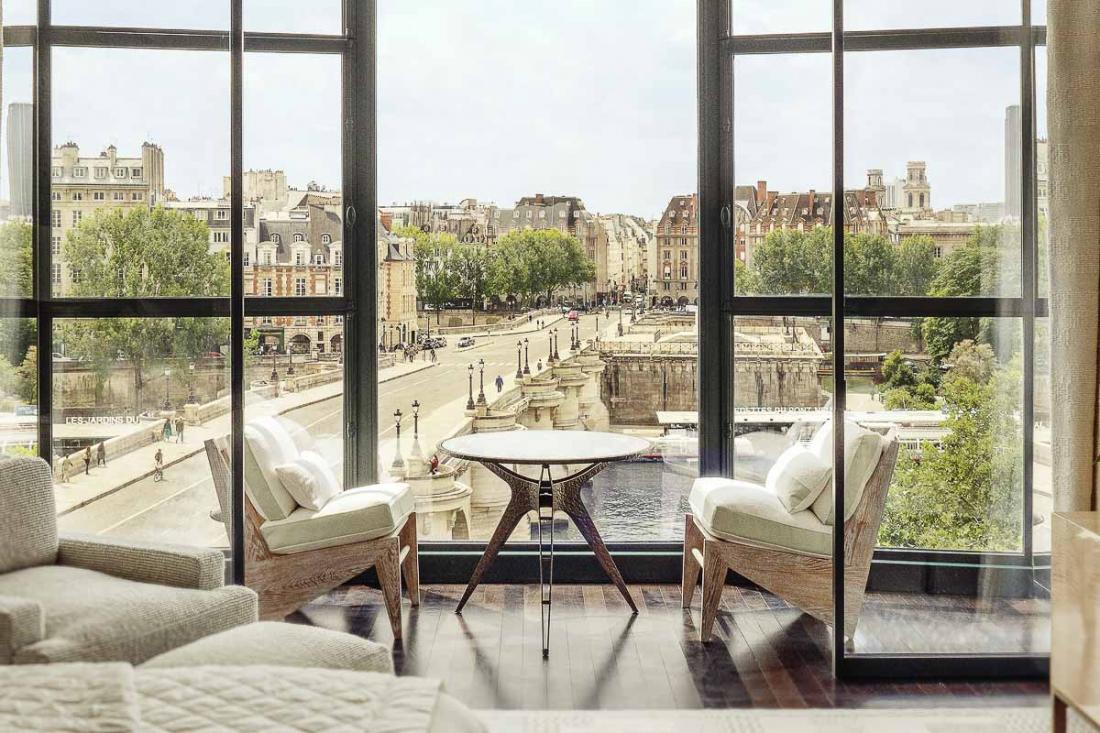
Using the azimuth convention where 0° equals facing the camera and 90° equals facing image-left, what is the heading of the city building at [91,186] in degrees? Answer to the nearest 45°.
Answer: approximately 0°

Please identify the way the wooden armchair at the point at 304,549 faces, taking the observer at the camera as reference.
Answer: facing to the right of the viewer

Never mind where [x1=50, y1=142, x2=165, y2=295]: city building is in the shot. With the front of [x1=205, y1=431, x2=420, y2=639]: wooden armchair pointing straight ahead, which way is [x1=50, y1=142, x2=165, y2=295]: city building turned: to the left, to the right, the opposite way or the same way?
to the right

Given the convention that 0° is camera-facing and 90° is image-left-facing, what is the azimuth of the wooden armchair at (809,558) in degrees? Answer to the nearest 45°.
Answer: approximately 90°

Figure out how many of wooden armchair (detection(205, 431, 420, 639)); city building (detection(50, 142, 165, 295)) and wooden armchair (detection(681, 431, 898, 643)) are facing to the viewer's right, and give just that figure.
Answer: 1
